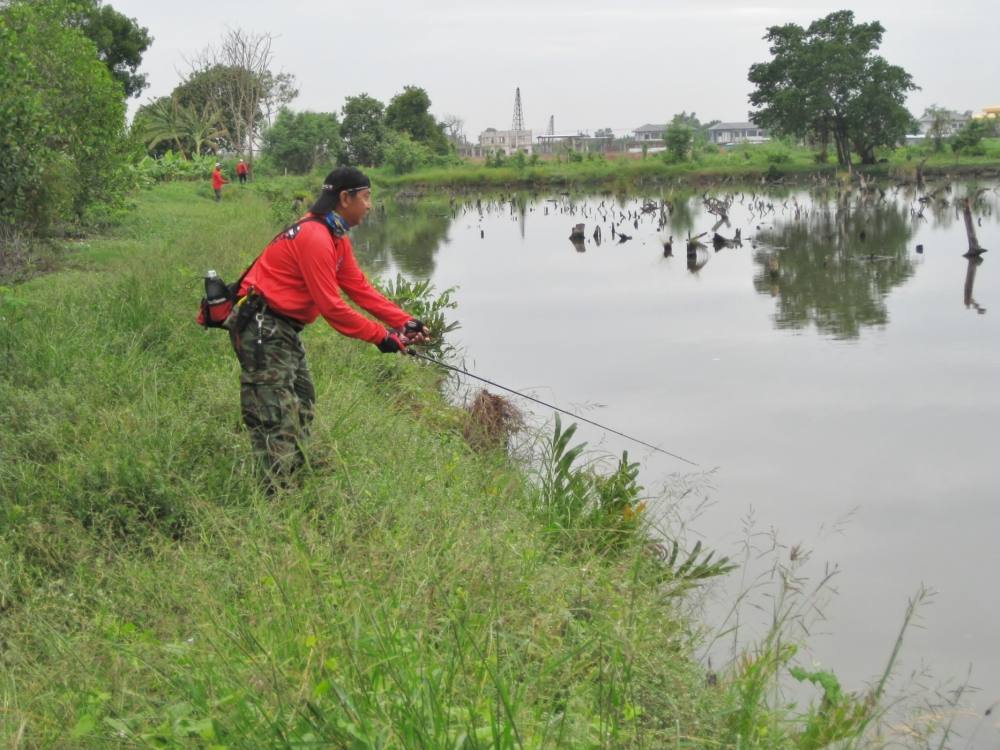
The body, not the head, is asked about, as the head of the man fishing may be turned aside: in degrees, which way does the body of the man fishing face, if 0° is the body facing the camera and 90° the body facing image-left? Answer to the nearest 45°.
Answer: approximately 270°

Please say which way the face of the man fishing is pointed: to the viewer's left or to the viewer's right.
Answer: to the viewer's right

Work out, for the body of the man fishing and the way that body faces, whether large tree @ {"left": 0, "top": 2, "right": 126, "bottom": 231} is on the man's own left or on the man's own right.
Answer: on the man's own left

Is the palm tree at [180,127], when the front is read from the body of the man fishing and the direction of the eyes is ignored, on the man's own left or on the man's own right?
on the man's own left

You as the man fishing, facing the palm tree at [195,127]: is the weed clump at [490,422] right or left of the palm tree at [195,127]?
right

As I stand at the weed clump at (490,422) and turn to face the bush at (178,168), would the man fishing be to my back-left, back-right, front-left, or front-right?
back-left

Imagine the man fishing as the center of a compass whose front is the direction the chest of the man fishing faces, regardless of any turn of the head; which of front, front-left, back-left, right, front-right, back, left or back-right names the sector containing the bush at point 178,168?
left

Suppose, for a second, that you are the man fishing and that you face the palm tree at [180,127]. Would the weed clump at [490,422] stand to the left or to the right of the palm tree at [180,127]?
right

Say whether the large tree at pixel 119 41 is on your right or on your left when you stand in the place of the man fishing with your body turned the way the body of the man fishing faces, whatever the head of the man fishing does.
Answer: on your left

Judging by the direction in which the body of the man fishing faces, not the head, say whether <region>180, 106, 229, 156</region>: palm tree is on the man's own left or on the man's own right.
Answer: on the man's own left

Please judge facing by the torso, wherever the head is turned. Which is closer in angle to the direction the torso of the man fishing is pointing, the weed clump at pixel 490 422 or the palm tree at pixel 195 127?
the weed clump
